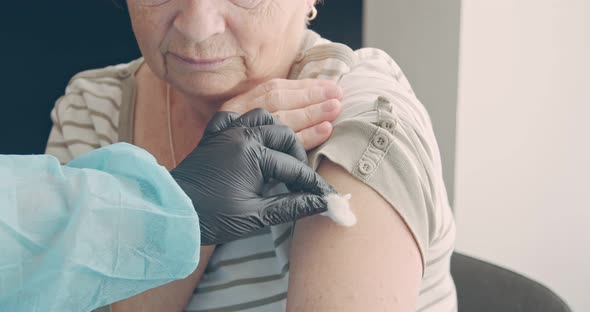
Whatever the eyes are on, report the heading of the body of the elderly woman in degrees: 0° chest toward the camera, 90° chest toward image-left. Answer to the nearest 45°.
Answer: approximately 45°
